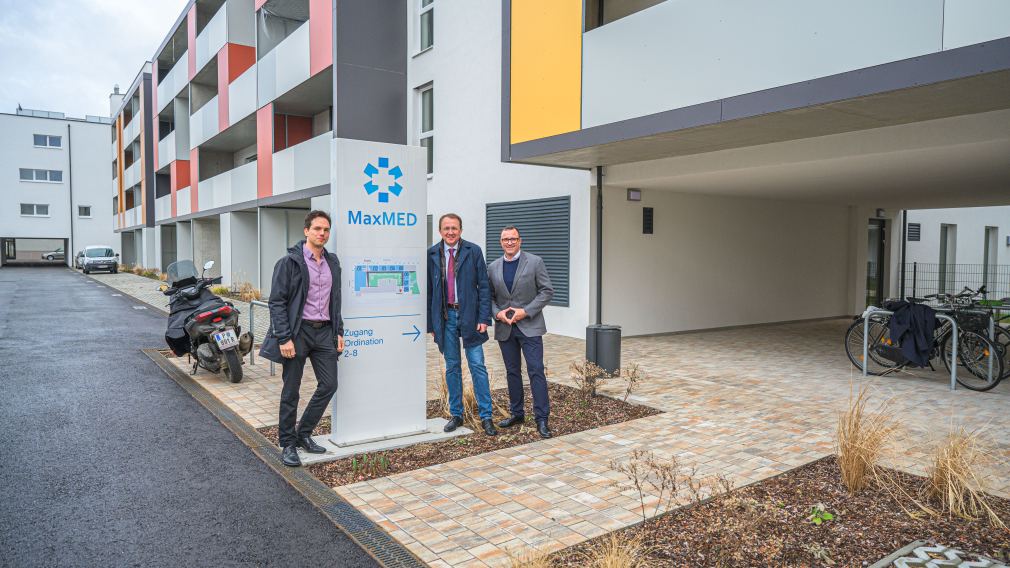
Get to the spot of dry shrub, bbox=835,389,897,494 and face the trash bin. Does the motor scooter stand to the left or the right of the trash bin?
left

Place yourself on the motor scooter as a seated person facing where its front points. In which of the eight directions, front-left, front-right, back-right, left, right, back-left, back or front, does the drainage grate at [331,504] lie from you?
back-left

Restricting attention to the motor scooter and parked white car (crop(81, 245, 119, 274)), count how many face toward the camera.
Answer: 1

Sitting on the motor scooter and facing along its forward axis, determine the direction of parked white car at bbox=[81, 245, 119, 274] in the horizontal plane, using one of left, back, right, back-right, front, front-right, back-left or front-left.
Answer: front-right

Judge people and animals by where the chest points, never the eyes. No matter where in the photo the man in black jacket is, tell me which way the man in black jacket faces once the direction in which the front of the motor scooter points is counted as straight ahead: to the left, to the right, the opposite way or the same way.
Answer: the opposite way

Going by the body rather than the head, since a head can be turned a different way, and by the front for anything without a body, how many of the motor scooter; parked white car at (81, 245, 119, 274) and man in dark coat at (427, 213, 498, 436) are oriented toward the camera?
2

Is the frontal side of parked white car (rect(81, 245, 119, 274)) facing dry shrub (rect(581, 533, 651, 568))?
yes

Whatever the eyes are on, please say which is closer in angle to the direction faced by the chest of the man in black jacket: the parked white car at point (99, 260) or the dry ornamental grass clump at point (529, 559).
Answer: the dry ornamental grass clump

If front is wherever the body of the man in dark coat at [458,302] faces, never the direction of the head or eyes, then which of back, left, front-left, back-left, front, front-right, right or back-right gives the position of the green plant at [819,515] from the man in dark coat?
front-left

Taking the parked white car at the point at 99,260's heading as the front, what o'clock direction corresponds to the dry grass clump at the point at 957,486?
The dry grass clump is roughly at 12 o'clock from the parked white car.

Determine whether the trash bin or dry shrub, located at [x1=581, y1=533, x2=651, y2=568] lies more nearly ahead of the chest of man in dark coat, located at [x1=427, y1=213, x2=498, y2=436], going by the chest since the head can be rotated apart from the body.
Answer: the dry shrub

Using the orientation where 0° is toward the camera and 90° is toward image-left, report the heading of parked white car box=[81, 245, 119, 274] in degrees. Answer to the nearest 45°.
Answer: approximately 0°
